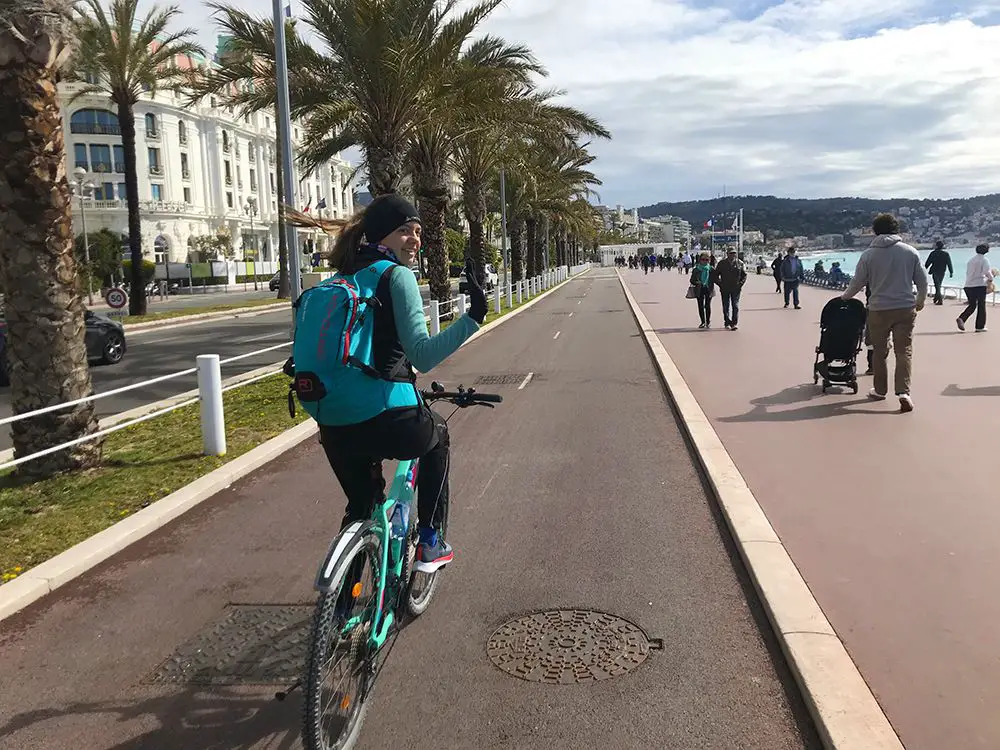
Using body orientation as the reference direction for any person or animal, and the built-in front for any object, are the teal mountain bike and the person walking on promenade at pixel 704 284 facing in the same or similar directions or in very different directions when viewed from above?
very different directions

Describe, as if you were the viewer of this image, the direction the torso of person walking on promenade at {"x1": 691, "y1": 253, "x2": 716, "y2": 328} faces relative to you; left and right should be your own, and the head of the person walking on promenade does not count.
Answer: facing the viewer

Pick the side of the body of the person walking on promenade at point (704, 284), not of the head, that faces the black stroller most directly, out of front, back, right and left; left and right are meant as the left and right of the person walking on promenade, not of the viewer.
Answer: front

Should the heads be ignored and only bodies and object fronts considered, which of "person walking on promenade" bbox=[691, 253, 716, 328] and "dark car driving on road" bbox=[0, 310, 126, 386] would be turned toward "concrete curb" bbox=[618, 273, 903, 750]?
the person walking on promenade

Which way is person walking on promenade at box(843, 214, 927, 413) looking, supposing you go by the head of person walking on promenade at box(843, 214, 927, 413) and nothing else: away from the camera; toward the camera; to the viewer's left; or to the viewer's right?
away from the camera

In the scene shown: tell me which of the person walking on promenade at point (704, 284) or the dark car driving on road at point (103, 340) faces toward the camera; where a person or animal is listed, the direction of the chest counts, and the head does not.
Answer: the person walking on promenade

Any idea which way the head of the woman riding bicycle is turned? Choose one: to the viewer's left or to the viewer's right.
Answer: to the viewer's right

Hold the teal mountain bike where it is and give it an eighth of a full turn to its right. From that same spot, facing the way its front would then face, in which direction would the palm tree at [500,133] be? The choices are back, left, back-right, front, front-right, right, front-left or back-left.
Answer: left

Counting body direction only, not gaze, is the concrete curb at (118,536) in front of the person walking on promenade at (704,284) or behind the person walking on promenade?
in front

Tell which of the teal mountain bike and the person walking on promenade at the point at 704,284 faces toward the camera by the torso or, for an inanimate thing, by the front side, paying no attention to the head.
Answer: the person walking on promenade

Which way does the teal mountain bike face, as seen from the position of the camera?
facing away from the viewer and to the right of the viewer

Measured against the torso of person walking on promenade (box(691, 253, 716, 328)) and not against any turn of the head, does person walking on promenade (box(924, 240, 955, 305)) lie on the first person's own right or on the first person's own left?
on the first person's own left

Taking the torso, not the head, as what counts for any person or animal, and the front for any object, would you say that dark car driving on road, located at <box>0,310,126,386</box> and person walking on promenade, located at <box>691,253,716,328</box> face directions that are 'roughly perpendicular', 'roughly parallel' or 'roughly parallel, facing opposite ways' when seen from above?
roughly parallel, facing opposite ways

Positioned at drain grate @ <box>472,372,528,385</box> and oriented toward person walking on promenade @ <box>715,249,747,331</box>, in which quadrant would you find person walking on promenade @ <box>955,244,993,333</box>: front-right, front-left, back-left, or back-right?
front-right

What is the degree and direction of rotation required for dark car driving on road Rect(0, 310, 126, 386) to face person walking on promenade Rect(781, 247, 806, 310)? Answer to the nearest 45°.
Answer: approximately 45° to its right

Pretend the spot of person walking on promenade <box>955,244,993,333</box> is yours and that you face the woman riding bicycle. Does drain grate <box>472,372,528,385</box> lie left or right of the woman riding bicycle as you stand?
right

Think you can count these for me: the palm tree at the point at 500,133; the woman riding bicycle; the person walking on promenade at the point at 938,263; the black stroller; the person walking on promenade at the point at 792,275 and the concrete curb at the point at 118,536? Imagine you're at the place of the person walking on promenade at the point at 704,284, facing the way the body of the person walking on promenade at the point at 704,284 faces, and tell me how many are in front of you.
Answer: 3

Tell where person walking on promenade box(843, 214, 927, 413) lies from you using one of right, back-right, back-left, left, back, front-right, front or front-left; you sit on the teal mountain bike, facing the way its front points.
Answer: front
